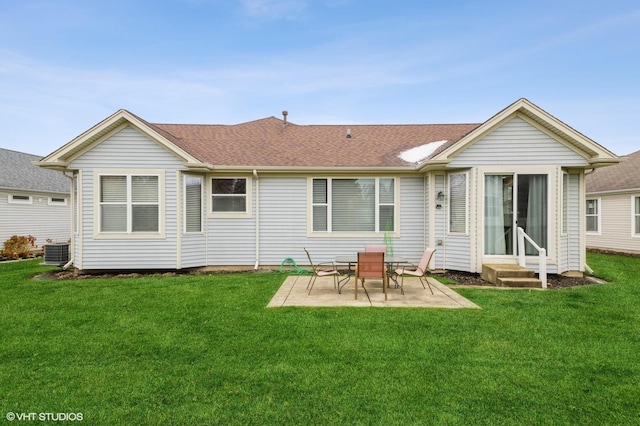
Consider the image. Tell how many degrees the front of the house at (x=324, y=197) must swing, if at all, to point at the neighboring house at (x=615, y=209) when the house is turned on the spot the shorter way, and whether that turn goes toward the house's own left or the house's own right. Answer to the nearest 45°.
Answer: approximately 45° to the house's own right

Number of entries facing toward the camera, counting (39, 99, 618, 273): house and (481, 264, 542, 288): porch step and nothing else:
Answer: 1

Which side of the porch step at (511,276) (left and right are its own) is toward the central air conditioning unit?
right

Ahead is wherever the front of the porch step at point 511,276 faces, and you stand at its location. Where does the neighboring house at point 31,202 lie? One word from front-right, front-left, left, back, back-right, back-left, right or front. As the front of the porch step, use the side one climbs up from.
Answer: right

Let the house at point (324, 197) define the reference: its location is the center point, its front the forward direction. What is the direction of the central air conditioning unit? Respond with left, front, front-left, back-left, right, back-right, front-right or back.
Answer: left

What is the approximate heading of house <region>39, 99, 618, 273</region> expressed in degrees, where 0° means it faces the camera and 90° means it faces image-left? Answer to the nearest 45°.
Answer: approximately 180°
